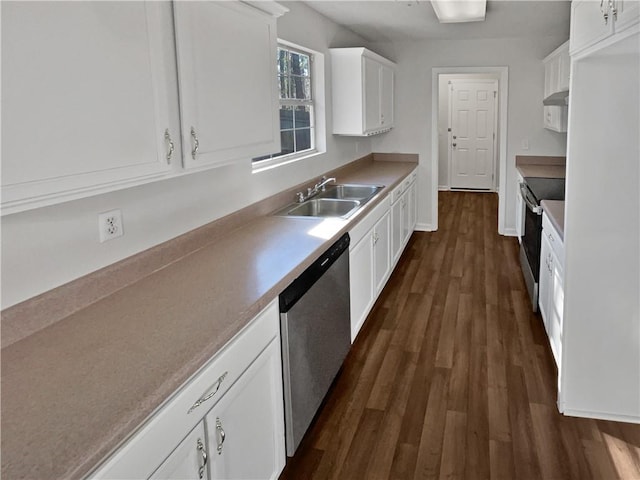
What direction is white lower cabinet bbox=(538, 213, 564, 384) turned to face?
to the viewer's left

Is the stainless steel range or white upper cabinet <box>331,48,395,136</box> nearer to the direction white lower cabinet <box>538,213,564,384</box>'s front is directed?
the white upper cabinet

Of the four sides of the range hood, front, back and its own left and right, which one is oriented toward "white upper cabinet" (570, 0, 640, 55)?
left

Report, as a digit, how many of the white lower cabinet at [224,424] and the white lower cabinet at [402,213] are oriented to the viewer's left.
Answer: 0

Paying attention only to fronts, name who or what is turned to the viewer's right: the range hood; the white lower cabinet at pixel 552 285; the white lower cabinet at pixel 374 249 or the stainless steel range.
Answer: the white lower cabinet at pixel 374 249

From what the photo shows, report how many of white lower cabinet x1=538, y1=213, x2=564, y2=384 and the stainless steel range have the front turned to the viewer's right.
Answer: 0

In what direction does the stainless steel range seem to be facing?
to the viewer's left

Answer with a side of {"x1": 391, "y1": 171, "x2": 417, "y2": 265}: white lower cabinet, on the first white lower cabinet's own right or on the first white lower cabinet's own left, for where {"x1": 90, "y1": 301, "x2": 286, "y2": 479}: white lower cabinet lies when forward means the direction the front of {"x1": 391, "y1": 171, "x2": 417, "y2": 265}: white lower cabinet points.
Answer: on the first white lower cabinet's own right

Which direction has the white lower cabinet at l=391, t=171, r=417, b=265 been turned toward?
to the viewer's right

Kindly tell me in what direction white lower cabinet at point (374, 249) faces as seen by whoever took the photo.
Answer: facing to the right of the viewer

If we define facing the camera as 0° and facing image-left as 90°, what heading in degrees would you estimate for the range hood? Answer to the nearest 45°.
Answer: approximately 90°

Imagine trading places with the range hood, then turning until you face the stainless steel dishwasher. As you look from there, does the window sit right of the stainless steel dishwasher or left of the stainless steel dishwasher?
right

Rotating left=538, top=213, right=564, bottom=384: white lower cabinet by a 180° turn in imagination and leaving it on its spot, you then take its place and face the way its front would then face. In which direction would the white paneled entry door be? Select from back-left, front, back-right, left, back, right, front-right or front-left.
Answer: left

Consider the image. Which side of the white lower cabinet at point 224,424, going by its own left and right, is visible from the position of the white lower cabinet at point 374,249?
left
